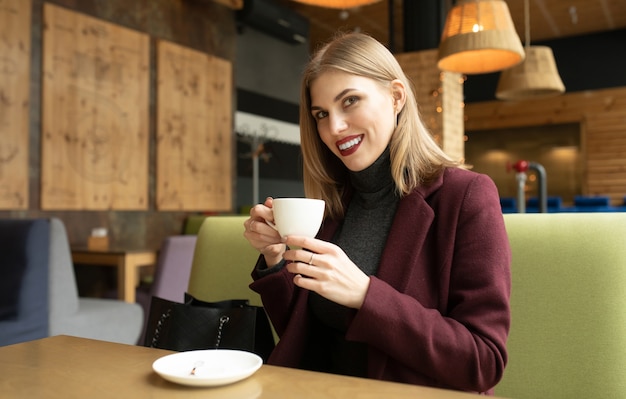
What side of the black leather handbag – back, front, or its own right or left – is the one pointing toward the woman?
left

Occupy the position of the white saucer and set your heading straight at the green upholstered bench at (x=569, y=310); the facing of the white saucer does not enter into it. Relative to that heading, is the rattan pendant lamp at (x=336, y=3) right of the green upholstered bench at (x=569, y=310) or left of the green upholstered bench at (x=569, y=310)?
left

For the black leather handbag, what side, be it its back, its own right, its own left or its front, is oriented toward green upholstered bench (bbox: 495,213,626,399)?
left

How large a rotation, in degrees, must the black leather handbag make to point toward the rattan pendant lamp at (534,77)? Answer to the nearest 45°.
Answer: approximately 135° to its left

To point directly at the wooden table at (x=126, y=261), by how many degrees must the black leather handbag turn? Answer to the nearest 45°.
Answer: approximately 180°

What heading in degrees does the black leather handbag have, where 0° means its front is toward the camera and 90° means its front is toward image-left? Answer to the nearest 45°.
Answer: approximately 0°

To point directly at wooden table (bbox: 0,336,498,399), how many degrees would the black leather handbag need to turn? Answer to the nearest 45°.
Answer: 0° — it already faces it
